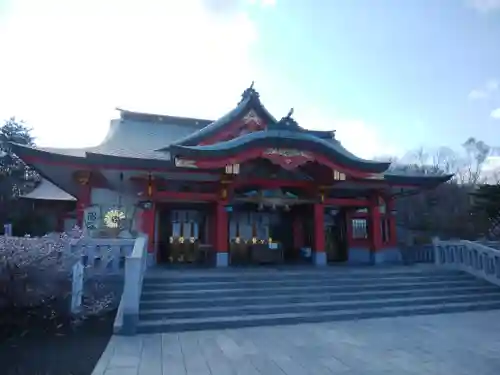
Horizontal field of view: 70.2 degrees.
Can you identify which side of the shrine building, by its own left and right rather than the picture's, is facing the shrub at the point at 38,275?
front

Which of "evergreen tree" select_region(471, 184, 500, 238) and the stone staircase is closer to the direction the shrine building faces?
the stone staircase

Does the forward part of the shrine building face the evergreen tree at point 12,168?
no

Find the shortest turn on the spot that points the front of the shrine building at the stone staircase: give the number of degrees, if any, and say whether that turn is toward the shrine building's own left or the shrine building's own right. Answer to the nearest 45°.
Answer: approximately 45° to the shrine building's own right

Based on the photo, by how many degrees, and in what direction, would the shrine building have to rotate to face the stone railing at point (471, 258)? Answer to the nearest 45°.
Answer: approximately 45° to its left

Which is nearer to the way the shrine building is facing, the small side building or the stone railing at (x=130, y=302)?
the stone railing

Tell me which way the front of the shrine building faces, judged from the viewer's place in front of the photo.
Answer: facing the viewer and to the right of the viewer

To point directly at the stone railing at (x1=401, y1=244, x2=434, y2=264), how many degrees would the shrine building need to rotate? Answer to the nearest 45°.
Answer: approximately 45° to its left

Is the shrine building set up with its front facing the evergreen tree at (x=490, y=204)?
no

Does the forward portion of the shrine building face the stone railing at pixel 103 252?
no

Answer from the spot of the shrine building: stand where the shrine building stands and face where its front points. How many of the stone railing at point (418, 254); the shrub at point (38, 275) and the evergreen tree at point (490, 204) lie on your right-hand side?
1

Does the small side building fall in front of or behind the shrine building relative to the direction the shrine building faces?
behind

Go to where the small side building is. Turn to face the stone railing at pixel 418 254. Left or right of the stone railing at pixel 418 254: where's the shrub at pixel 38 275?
right
